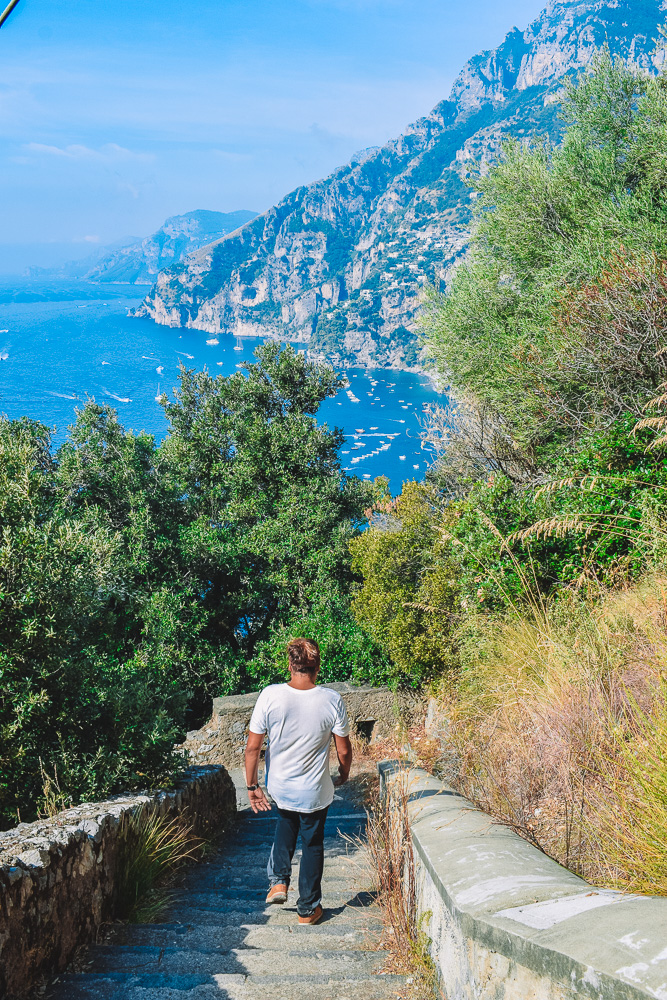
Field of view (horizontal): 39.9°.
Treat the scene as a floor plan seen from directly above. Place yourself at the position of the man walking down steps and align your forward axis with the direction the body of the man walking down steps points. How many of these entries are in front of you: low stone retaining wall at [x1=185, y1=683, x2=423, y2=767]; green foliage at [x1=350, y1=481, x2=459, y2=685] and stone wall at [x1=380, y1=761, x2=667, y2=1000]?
2

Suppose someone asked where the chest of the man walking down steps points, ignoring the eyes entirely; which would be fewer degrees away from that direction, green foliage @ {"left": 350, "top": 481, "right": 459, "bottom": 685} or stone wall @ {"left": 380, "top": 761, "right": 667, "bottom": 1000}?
the green foliage

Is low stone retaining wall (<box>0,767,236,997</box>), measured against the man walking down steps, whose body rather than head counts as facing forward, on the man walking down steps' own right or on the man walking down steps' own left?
on the man walking down steps' own left

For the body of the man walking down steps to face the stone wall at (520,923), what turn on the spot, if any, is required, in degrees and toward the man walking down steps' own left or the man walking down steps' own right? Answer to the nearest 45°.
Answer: approximately 180°

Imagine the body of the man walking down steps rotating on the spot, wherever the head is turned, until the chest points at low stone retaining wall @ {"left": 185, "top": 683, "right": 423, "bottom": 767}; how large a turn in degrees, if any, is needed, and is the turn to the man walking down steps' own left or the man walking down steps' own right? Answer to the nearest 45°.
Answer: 0° — they already face it

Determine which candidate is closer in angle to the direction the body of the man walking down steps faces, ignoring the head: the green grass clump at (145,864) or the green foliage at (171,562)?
the green foliage

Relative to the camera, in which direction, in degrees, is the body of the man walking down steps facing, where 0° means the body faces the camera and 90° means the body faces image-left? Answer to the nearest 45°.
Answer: approximately 180°

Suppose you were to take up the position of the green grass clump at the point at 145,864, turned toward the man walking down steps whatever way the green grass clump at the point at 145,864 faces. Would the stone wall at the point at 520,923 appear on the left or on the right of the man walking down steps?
right

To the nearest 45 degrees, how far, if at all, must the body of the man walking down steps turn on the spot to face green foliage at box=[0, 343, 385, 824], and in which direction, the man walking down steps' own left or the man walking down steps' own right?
0° — they already face it

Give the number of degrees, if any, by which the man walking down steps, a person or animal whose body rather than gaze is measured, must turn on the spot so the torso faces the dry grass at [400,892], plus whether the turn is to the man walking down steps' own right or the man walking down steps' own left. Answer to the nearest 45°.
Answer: approximately 135° to the man walking down steps' own right

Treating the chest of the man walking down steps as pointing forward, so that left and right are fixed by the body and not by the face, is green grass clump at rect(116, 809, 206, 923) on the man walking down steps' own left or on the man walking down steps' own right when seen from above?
on the man walking down steps' own left

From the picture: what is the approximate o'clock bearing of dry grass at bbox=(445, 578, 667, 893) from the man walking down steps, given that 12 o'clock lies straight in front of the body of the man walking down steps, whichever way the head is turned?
The dry grass is roughly at 4 o'clock from the man walking down steps.
